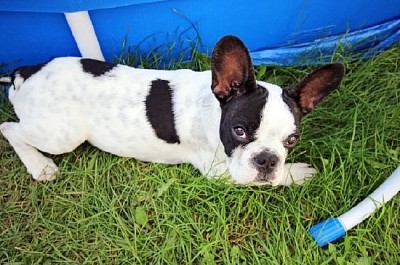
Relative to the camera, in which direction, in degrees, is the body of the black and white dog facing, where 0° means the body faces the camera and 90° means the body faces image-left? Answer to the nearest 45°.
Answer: approximately 270°

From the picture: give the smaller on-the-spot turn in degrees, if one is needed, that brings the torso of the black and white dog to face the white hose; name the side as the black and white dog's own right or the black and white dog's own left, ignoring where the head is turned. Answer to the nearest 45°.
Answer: approximately 45° to the black and white dog's own right

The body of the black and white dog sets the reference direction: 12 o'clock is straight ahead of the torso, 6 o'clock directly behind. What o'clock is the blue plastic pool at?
The blue plastic pool is roughly at 10 o'clock from the black and white dog.
